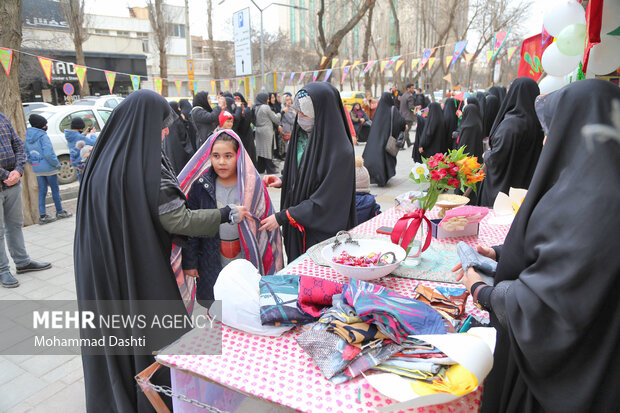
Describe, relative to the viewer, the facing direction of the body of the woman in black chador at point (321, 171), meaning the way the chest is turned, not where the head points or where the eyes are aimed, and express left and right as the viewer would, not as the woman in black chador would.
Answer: facing the viewer and to the left of the viewer

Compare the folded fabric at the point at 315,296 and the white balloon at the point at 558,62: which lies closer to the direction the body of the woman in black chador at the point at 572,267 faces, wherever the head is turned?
the folded fabric

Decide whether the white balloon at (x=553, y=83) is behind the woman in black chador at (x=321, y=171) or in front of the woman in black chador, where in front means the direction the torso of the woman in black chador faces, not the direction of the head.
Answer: behind

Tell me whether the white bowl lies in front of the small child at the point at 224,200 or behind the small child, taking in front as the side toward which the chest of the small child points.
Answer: in front

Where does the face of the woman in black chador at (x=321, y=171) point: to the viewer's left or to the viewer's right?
to the viewer's left

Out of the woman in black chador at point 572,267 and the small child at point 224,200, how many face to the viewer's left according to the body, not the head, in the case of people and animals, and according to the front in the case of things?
1

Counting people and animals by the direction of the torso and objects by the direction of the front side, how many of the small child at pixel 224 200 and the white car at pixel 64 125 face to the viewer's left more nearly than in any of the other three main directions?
0

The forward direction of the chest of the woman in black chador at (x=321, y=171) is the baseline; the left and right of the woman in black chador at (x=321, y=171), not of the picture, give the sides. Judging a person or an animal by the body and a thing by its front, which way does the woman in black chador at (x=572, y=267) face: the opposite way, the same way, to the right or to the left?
to the right

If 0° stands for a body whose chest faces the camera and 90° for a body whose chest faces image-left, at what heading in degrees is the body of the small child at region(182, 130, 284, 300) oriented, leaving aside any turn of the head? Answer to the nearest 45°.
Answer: approximately 0°

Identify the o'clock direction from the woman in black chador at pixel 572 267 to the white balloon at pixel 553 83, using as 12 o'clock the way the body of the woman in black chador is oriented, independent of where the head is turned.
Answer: The white balloon is roughly at 3 o'clock from the woman in black chador.

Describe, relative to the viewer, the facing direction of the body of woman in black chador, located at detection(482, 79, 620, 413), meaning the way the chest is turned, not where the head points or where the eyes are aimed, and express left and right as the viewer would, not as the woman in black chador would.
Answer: facing to the left of the viewer

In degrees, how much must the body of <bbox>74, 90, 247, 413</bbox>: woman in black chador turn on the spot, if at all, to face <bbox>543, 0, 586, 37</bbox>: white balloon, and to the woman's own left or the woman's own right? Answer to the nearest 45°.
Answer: approximately 45° to the woman's own right
